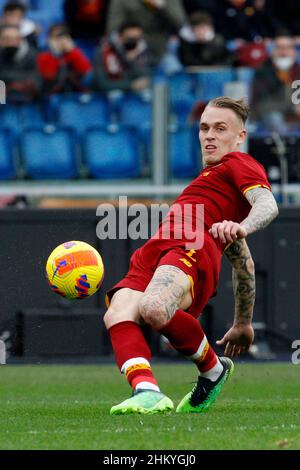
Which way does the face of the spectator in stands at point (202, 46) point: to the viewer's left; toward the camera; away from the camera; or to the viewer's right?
toward the camera

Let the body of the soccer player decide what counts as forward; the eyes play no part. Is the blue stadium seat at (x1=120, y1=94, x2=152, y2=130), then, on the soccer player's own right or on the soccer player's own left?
on the soccer player's own right

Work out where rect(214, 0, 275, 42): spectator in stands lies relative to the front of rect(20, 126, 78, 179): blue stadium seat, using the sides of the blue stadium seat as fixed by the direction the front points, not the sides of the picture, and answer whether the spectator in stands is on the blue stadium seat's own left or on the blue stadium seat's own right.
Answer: on the blue stadium seat's own left

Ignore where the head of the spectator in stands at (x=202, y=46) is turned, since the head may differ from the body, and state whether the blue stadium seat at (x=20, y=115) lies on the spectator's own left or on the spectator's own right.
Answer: on the spectator's own right

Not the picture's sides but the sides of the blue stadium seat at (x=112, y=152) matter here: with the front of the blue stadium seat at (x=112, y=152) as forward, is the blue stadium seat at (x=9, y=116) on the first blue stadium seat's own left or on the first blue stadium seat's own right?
on the first blue stadium seat's own right

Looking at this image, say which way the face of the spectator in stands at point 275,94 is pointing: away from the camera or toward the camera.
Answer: toward the camera

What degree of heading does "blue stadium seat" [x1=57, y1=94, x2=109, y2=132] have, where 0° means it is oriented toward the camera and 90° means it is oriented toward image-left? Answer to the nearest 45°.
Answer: approximately 0°

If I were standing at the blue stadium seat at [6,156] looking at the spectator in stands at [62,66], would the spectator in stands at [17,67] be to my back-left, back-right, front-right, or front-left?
front-left

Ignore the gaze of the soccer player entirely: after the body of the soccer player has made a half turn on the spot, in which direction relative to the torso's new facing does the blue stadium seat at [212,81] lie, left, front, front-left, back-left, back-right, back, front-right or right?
front-left

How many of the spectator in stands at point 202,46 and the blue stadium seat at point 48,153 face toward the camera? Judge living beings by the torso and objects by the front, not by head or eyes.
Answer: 2

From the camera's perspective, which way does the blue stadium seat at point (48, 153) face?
toward the camera

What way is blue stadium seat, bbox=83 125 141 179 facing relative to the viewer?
toward the camera

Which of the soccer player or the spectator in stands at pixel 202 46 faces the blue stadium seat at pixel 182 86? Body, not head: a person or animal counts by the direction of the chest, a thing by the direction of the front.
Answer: the spectator in stands

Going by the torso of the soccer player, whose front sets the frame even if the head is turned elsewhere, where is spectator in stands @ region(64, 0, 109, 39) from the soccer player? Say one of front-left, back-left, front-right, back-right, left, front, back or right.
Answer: back-right

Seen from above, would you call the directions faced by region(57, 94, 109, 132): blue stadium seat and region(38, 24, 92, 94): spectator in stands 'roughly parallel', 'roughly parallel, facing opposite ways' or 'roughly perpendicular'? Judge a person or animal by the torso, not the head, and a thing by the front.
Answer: roughly parallel
